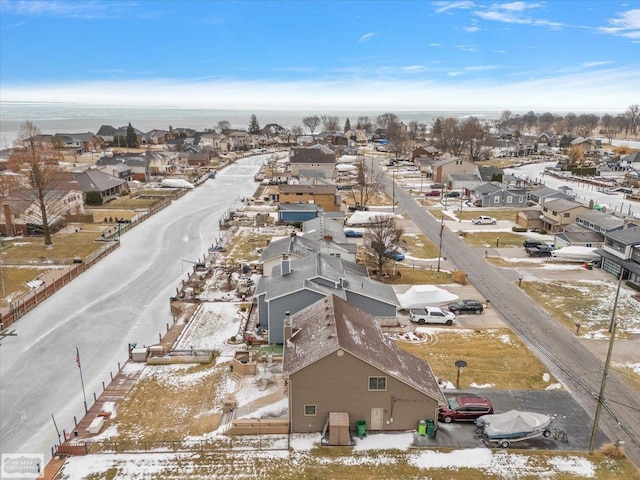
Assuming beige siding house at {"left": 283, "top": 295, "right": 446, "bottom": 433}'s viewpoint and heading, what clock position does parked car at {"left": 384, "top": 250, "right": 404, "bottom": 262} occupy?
The parked car is roughly at 9 o'clock from the beige siding house.

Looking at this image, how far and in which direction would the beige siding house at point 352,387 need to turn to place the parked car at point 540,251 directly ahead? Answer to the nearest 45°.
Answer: approximately 45° to its left

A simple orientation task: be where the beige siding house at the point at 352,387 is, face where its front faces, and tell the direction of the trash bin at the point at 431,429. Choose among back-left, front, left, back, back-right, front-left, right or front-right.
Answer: front

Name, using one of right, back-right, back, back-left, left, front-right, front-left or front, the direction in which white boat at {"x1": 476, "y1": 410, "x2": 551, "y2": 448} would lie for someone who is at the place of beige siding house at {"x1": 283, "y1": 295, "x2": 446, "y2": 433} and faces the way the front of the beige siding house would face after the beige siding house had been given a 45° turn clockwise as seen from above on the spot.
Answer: front-left

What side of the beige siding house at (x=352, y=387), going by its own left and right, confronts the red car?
front

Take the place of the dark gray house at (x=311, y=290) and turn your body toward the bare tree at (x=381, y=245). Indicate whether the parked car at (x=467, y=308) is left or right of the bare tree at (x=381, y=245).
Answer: right

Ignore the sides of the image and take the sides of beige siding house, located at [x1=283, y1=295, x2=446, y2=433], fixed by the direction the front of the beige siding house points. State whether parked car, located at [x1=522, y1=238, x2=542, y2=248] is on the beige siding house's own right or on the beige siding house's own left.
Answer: on the beige siding house's own left

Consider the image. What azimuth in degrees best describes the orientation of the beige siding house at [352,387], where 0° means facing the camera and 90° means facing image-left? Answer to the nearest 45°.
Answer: approximately 270°

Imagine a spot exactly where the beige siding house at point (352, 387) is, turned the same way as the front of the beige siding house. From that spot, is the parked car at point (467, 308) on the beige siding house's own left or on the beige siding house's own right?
on the beige siding house's own left

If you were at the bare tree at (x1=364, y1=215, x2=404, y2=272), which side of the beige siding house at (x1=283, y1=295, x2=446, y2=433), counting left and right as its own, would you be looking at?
left

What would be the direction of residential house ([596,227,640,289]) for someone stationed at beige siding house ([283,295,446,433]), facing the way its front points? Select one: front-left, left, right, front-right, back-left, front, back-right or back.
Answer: front-left

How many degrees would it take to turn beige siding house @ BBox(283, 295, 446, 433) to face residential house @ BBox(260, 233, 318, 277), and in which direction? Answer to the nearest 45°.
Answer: approximately 90° to its left

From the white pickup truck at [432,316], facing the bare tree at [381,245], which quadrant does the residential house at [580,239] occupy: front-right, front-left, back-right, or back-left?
front-right

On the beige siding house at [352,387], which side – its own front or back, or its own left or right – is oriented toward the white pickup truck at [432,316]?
left
